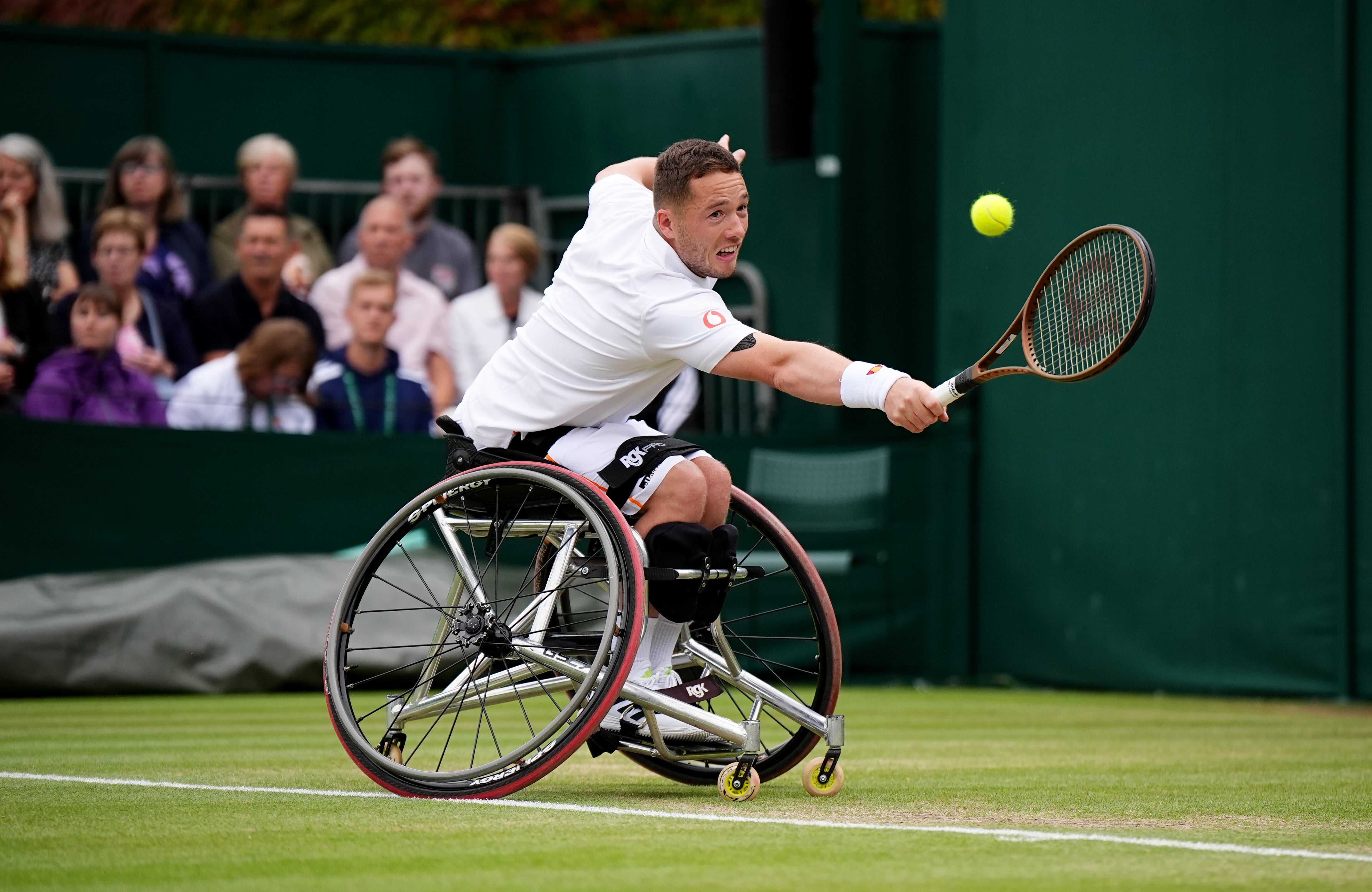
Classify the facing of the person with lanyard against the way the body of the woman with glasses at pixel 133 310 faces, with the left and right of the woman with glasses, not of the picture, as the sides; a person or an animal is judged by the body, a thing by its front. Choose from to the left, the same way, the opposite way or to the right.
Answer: the same way

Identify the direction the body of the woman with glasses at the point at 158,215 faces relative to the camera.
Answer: toward the camera

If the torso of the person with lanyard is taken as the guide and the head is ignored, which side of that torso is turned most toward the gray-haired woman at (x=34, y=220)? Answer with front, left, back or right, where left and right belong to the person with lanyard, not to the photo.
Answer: right

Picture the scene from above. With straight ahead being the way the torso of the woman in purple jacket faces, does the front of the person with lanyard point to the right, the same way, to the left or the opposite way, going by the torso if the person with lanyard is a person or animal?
the same way

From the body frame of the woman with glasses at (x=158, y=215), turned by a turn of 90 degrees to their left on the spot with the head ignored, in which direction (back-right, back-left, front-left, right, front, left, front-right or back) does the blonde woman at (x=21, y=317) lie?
back-right

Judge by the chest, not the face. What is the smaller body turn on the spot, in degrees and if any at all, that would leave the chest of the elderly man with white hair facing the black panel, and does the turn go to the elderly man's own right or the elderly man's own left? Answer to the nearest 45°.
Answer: approximately 90° to the elderly man's own left

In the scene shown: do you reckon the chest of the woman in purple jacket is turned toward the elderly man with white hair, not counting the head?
no

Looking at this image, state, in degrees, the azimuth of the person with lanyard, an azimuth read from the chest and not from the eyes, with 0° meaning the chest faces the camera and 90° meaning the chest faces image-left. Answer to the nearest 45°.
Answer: approximately 0°

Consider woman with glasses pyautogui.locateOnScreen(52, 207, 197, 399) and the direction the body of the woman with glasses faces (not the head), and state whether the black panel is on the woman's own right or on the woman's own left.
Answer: on the woman's own left

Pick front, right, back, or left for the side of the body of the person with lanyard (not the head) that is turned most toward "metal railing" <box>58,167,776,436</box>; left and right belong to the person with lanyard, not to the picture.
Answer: back

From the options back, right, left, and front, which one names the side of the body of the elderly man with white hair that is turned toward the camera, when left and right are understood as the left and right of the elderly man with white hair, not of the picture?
front

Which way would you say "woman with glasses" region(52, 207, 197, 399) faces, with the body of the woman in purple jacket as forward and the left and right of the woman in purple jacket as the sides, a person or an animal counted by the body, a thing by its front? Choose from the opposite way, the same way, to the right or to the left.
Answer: the same way

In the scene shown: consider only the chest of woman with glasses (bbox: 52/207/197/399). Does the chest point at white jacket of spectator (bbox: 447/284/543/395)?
no

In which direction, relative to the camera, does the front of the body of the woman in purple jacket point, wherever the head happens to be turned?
toward the camera

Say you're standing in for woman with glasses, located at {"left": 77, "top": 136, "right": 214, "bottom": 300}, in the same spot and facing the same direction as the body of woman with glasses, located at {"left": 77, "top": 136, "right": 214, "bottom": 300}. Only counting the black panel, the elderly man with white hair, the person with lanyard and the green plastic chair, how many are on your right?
0

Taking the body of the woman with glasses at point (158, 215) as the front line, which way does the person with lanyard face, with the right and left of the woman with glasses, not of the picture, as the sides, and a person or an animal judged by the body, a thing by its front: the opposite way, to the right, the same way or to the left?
the same way
